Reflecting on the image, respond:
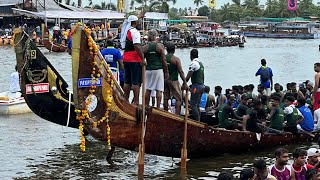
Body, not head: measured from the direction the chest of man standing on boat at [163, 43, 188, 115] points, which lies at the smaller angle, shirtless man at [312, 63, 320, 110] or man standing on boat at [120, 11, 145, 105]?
the shirtless man

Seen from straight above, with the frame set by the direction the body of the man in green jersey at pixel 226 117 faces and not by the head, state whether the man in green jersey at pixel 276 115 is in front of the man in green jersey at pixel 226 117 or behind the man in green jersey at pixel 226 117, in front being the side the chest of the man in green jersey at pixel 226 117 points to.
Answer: in front

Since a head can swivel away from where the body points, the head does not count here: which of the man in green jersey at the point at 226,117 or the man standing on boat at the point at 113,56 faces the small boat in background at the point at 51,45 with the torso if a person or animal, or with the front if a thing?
the man standing on boat

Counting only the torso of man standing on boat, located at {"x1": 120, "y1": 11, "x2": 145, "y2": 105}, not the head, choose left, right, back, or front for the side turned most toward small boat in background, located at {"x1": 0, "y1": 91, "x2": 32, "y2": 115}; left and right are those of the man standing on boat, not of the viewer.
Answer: left

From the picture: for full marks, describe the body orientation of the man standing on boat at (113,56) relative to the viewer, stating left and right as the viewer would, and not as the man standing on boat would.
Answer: facing away from the viewer

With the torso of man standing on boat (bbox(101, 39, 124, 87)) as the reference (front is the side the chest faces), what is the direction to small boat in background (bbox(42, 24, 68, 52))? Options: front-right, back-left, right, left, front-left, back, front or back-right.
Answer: front

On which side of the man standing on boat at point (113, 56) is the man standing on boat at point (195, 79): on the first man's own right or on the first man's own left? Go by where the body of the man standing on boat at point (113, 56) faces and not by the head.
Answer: on the first man's own right

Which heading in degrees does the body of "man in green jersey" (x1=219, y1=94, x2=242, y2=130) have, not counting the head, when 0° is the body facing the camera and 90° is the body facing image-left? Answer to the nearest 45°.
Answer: approximately 270°
